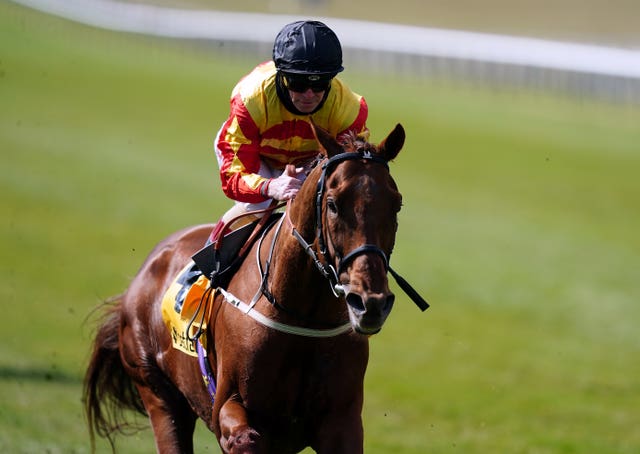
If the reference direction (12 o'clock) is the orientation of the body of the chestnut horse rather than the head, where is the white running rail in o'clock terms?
The white running rail is roughly at 8 o'clock from the chestnut horse.

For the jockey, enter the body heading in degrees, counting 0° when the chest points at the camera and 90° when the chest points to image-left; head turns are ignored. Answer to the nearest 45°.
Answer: approximately 315°

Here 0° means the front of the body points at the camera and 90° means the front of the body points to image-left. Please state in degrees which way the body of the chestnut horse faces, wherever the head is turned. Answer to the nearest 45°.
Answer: approximately 315°

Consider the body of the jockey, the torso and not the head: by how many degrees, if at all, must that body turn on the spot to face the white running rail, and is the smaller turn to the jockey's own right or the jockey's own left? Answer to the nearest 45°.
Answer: approximately 135° to the jockey's own left
